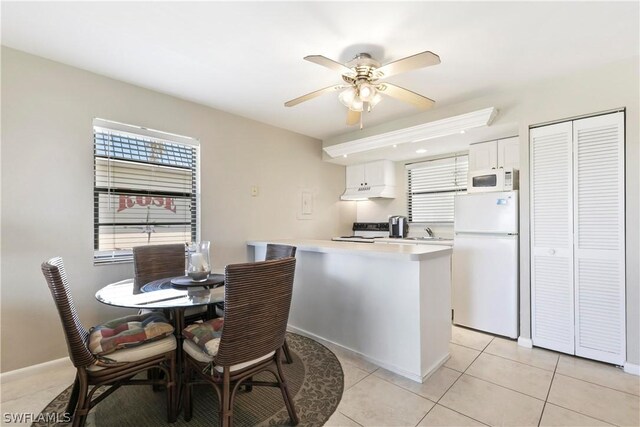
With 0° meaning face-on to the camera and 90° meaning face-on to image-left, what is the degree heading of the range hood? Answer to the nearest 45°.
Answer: approximately 45°

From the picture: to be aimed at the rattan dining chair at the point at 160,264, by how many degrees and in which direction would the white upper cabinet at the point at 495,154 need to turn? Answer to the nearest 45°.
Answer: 0° — it already faces it

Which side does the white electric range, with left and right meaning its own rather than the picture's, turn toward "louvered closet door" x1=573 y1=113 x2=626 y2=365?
left

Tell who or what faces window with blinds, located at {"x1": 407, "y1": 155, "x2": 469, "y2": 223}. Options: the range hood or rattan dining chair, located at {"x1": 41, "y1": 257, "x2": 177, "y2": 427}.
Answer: the rattan dining chair

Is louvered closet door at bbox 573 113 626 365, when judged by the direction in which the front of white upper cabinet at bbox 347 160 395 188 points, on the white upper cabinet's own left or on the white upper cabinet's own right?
on the white upper cabinet's own left

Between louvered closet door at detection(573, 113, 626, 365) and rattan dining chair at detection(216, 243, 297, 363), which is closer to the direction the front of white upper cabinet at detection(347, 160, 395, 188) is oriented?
the rattan dining chair
